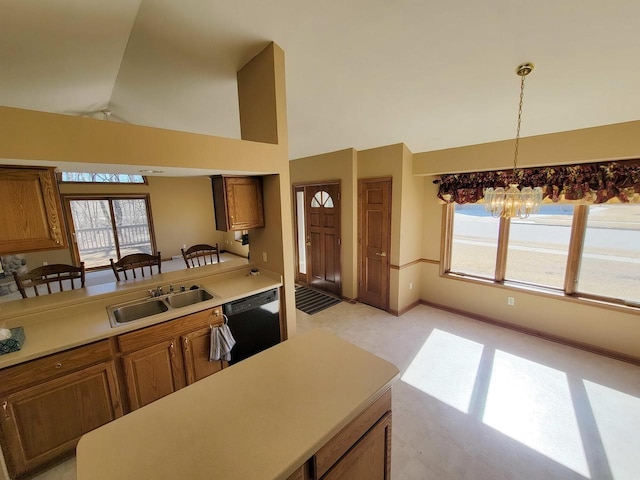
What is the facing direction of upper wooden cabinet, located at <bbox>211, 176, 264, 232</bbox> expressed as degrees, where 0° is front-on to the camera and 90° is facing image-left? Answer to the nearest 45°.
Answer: approximately 315°

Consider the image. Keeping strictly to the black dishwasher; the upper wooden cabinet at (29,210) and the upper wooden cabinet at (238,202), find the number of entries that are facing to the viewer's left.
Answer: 0

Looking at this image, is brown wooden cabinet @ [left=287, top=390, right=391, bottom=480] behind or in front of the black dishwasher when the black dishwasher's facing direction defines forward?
in front

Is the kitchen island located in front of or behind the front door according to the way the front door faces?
in front

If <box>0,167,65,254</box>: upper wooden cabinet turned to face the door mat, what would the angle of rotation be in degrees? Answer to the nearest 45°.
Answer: approximately 90° to its left

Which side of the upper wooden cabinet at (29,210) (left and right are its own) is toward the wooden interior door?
left

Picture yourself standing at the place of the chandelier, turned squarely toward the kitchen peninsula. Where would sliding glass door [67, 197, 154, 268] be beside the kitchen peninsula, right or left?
right

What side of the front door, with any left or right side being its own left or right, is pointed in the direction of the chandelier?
left

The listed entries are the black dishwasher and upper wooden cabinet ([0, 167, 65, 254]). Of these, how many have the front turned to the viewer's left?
0

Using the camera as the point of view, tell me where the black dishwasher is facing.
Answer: facing the viewer and to the right of the viewer

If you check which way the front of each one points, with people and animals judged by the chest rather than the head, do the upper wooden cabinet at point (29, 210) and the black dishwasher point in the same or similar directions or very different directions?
same or similar directions

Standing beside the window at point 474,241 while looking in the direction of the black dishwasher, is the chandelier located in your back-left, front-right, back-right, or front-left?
front-left

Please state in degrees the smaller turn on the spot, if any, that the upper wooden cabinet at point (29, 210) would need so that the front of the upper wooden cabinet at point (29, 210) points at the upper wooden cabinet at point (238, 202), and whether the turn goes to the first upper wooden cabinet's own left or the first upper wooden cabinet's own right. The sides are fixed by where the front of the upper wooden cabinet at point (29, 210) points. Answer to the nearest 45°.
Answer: approximately 90° to the first upper wooden cabinet's own left

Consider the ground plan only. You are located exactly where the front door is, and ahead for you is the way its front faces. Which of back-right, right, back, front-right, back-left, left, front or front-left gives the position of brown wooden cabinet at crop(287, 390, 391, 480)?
front-left
